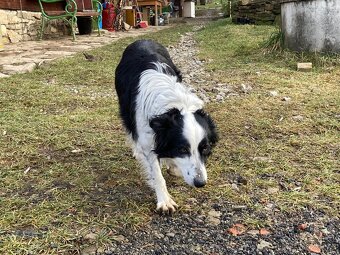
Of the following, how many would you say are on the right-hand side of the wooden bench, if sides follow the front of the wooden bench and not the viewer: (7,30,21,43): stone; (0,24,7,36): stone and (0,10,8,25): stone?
3

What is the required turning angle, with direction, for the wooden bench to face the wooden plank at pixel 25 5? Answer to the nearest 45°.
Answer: approximately 135° to its right

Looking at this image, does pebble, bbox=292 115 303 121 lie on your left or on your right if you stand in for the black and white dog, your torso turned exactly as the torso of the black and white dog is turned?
on your left

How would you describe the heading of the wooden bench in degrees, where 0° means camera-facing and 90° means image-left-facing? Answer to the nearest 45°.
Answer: approximately 315°

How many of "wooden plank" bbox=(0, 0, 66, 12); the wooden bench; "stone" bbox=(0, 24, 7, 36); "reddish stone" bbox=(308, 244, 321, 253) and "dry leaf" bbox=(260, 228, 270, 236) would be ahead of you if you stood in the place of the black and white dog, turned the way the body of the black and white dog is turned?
2

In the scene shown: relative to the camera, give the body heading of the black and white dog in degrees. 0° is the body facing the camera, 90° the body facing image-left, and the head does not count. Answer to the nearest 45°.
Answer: approximately 315°

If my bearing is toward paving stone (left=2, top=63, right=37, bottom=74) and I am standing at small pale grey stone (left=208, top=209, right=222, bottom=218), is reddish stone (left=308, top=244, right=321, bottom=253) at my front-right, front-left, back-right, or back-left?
back-right
